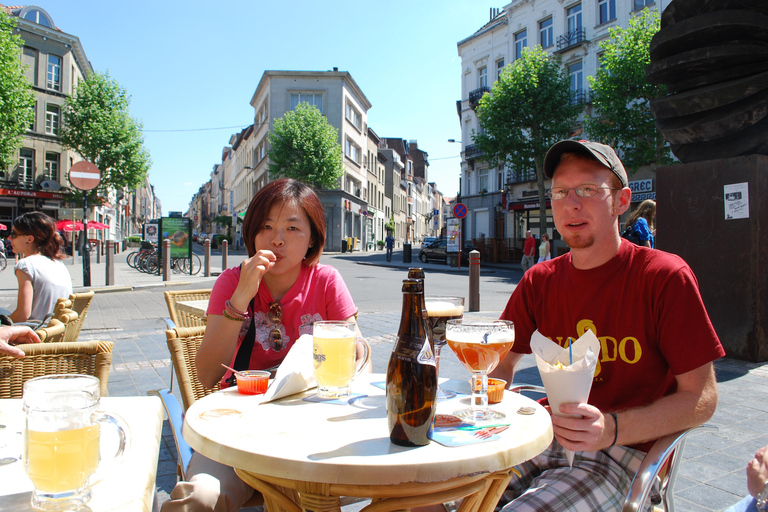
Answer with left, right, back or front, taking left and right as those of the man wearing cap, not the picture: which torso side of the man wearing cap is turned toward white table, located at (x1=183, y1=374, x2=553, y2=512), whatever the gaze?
front

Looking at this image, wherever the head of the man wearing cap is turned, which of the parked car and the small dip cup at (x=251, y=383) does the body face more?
the small dip cup

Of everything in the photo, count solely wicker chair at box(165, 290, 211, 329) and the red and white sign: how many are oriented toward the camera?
2

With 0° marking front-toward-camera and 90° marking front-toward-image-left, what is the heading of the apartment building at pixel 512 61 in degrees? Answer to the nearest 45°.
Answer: approximately 45°

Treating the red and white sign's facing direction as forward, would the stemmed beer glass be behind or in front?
in front

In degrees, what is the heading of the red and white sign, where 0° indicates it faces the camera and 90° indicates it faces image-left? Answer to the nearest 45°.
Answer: approximately 0°

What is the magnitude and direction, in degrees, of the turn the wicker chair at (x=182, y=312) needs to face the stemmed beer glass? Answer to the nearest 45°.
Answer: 0° — it already faces it

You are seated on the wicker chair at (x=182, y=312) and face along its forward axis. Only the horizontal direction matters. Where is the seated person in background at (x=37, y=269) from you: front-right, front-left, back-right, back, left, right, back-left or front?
right

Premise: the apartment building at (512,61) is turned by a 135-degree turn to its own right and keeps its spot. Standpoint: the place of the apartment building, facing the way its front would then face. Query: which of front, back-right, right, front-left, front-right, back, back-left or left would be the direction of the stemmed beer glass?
back

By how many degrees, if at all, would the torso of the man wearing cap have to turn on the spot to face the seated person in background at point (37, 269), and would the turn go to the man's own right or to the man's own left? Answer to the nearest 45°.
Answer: approximately 45° to the man's own right

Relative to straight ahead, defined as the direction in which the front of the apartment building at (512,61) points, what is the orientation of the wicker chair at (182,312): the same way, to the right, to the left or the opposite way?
to the left
